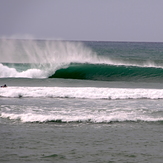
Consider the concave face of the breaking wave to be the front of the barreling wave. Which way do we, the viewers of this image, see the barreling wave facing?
facing the viewer
